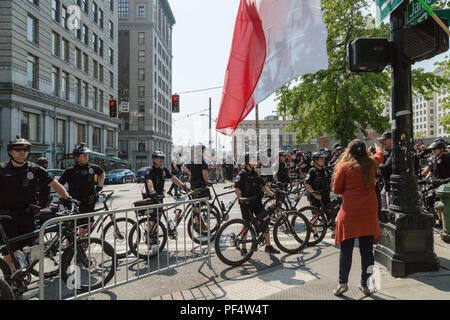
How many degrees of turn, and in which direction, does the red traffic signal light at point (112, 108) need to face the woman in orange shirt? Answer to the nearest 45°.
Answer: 0° — it already faces them

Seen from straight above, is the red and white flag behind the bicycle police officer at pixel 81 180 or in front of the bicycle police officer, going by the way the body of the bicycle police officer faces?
in front

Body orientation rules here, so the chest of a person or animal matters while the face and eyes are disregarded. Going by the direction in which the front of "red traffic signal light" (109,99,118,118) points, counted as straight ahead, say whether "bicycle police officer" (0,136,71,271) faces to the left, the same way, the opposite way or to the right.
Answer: the same way

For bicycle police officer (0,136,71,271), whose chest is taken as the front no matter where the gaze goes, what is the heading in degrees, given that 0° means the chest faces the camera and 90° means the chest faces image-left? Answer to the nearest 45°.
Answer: approximately 0°

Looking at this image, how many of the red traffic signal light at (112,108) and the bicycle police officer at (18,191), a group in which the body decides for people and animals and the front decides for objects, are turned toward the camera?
2

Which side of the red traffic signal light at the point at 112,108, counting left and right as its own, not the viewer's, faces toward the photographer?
front

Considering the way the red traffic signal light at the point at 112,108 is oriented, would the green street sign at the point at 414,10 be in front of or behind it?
in front

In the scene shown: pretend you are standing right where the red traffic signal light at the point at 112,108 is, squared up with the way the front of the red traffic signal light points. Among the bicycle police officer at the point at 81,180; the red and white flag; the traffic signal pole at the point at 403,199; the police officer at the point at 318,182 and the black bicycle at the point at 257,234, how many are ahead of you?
5

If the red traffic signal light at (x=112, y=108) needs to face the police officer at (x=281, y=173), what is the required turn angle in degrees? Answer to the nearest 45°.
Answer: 0° — it already faces them

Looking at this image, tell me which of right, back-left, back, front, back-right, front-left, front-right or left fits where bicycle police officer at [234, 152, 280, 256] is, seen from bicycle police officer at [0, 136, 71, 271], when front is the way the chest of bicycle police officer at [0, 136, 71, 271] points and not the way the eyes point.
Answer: left

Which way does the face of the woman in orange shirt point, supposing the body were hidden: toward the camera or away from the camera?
away from the camera
